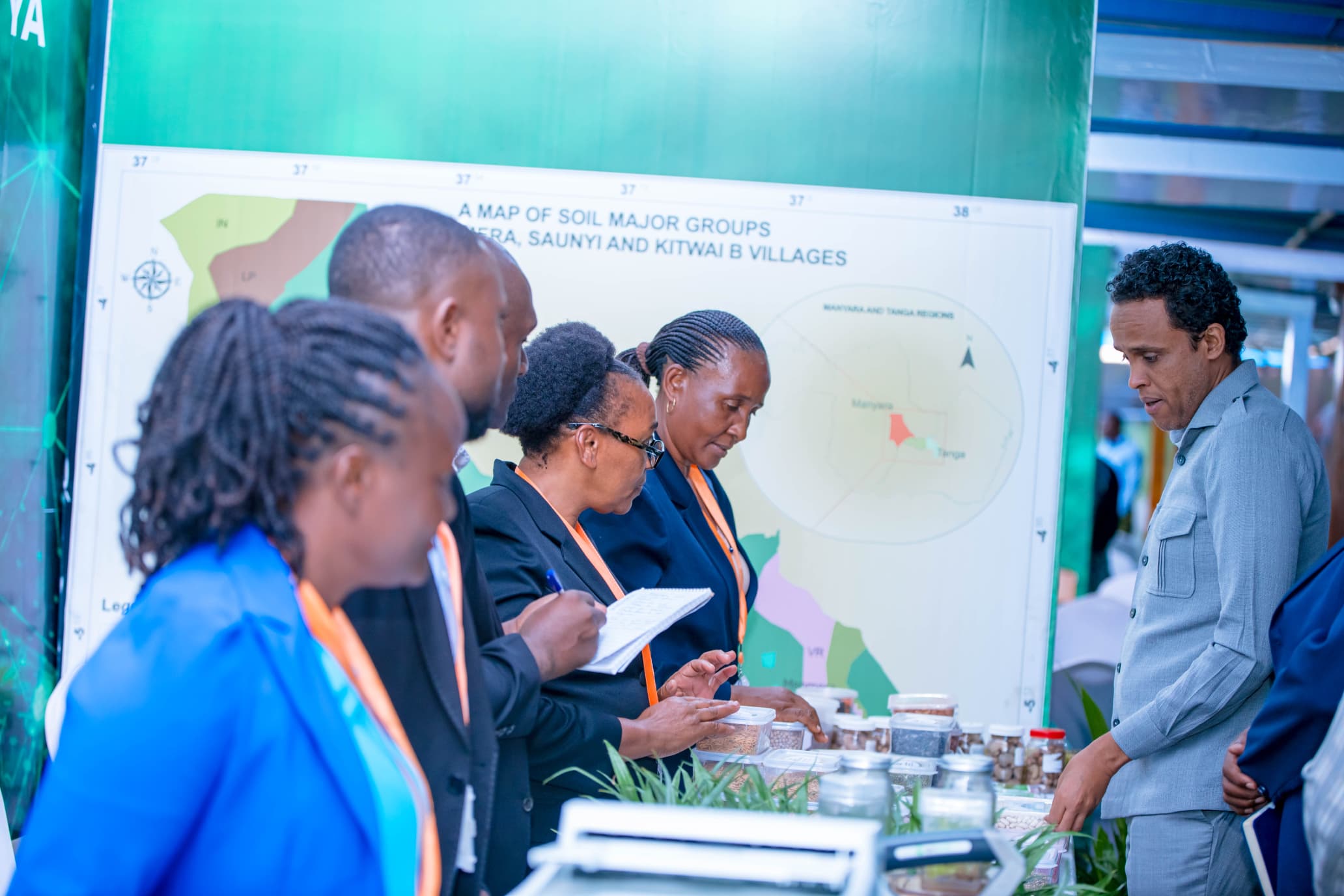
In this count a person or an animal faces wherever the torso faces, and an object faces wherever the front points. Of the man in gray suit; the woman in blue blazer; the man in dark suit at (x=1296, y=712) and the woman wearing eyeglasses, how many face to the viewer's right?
2

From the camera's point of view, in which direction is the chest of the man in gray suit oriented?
to the viewer's left

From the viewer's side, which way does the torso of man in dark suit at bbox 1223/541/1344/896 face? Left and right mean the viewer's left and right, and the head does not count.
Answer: facing to the left of the viewer

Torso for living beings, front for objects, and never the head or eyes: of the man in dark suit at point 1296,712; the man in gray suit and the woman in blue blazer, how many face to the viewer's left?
2

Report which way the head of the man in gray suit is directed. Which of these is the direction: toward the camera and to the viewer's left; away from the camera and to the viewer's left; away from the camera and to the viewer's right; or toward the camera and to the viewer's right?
toward the camera and to the viewer's left

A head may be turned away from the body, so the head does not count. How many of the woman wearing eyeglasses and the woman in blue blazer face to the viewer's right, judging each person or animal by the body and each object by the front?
2

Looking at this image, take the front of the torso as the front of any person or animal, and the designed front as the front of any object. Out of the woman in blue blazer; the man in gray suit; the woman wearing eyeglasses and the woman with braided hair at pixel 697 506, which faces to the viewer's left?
the man in gray suit

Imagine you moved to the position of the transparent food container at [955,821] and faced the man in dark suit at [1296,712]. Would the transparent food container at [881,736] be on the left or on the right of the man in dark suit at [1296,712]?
left

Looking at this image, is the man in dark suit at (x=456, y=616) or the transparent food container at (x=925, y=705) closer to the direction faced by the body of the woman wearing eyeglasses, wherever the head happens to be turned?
the transparent food container

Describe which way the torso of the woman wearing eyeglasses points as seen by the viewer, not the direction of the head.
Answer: to the viewer's right

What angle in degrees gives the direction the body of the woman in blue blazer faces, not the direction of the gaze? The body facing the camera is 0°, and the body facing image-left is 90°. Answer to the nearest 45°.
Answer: approximately 270°

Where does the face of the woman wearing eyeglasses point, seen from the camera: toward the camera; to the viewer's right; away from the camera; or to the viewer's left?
to the viewer's right

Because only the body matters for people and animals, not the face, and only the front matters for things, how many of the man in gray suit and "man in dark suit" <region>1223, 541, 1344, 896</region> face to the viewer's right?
0
